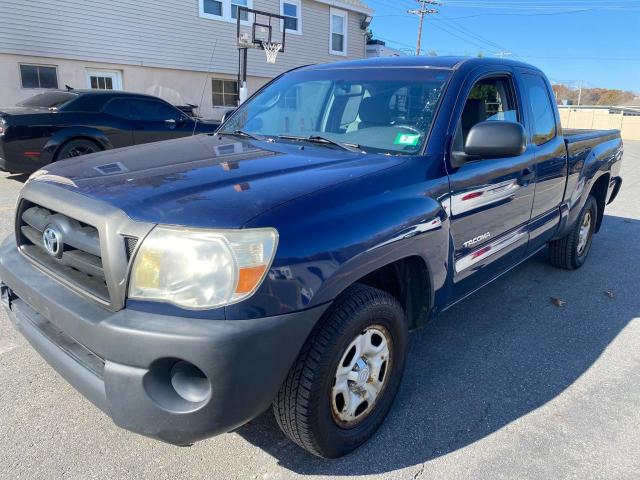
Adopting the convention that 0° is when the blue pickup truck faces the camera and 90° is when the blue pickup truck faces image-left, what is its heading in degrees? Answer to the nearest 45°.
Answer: approximately 45°

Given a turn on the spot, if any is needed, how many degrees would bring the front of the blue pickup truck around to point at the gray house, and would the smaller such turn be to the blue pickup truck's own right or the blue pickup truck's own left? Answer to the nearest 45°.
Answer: approximately 135° to the blue pickup truck's own right

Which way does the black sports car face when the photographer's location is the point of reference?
facing away from the viewer and to the right of the viewer

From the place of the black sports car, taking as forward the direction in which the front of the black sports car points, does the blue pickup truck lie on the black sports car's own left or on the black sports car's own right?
on the black sports car's own right

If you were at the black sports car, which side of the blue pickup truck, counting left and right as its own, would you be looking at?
right

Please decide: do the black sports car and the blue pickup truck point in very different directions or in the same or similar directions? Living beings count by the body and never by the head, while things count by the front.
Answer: very different directions
